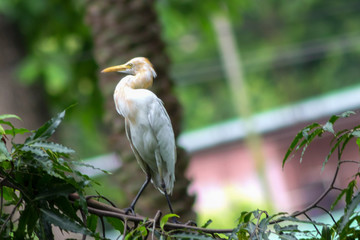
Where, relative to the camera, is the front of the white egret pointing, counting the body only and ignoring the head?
to the viewer's left

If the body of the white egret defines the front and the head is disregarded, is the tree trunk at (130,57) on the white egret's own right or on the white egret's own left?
on the white egret's own right

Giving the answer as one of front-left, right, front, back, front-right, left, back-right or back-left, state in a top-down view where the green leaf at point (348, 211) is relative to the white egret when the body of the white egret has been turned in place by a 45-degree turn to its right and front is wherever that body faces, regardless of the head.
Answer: back
